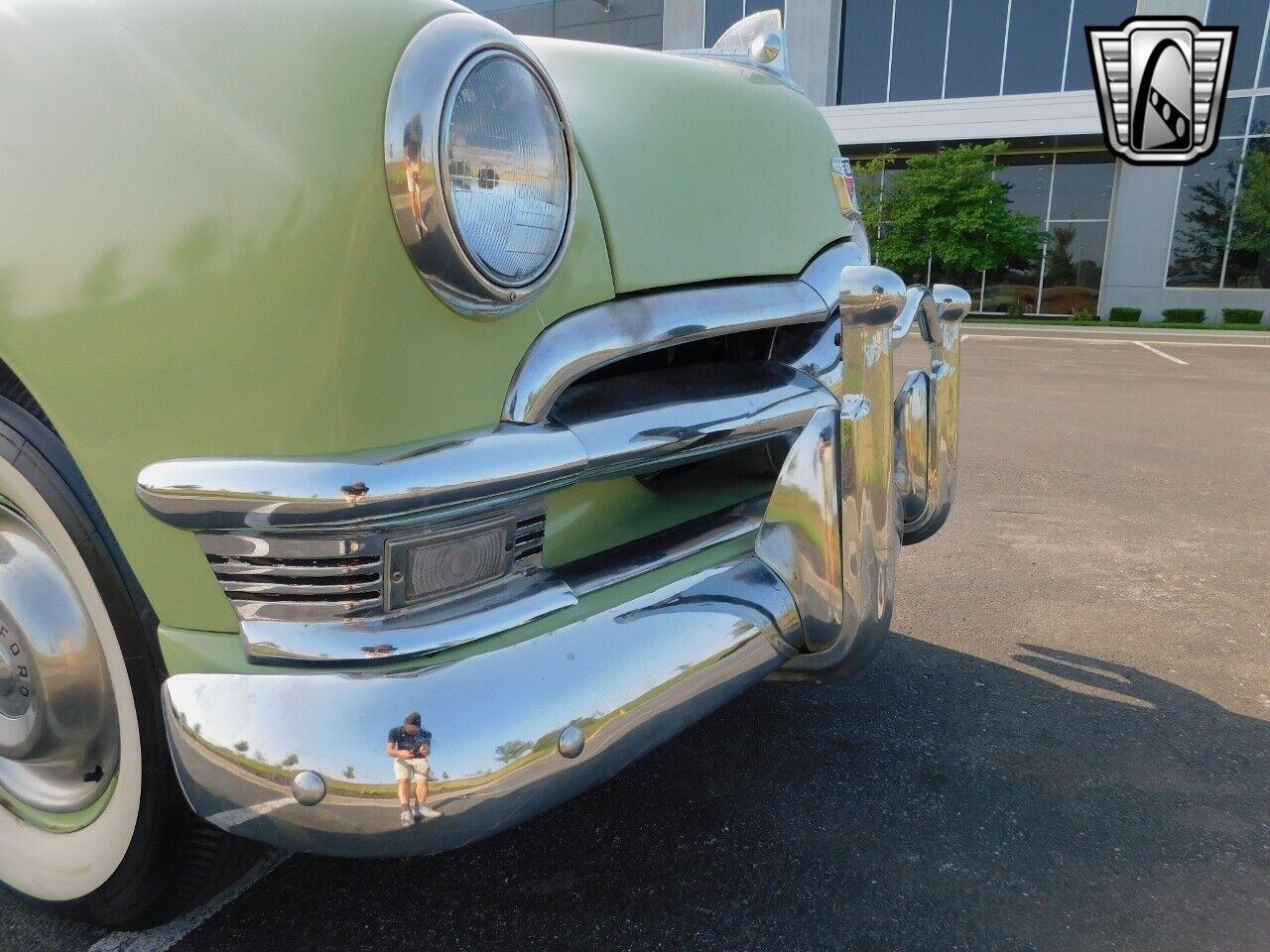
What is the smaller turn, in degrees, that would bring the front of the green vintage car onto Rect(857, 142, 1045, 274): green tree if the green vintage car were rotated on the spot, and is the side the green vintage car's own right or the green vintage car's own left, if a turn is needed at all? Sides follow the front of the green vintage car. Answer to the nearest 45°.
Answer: approximately 90° to the green vintage car's own left

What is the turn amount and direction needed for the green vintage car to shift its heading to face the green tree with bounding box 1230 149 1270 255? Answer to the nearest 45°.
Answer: approximately 90° to its left

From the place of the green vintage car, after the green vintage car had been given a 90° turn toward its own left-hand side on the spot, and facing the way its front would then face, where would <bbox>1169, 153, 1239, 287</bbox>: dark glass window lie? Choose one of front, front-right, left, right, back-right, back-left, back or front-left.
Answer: front

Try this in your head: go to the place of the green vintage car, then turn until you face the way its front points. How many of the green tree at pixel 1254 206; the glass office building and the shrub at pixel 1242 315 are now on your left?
3

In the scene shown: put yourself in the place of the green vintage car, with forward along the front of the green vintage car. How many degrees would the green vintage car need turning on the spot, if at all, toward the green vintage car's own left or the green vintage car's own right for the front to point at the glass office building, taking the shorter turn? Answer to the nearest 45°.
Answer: approximately 90° to the green vintage car's own left

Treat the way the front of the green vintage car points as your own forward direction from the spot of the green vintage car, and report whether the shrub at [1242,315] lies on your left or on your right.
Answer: on your left

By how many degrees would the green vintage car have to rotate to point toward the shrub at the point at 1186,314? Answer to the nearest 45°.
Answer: approximately 90° to its left

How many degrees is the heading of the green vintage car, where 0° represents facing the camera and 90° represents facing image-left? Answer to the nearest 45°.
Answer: approximately 315°
